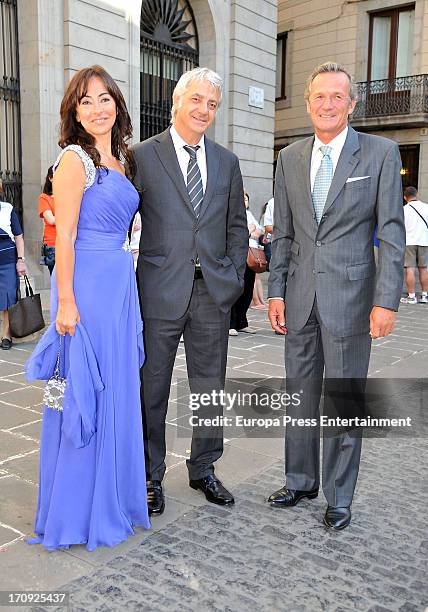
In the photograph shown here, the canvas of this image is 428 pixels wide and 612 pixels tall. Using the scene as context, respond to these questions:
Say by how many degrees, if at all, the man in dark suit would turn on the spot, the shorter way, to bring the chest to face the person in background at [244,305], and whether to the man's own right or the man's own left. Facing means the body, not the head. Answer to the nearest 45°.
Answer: approximately 180°

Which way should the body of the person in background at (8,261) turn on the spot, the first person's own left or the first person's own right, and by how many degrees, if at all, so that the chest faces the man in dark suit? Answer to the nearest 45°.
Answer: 0° — they already face them

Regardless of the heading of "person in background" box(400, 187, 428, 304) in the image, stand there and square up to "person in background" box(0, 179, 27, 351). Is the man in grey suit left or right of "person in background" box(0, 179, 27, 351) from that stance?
left

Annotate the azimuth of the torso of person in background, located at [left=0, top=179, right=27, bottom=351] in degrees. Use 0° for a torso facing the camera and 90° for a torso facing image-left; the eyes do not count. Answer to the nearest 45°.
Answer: approximately 0°

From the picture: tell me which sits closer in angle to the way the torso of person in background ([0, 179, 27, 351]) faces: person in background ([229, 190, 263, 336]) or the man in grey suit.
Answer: the man in grey suit

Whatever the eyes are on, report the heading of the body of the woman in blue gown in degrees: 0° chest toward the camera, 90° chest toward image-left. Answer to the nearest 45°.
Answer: approximately 315°

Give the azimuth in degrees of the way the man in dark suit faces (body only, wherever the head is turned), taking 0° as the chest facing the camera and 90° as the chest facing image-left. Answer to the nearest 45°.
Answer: approximately 0°

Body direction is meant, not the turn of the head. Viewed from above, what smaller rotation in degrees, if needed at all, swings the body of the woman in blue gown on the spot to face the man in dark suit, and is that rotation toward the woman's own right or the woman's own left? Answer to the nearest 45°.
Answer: approximately 90° to the woman's own left

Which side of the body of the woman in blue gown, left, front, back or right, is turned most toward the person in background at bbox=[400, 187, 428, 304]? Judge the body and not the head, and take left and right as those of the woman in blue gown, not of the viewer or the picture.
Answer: left
